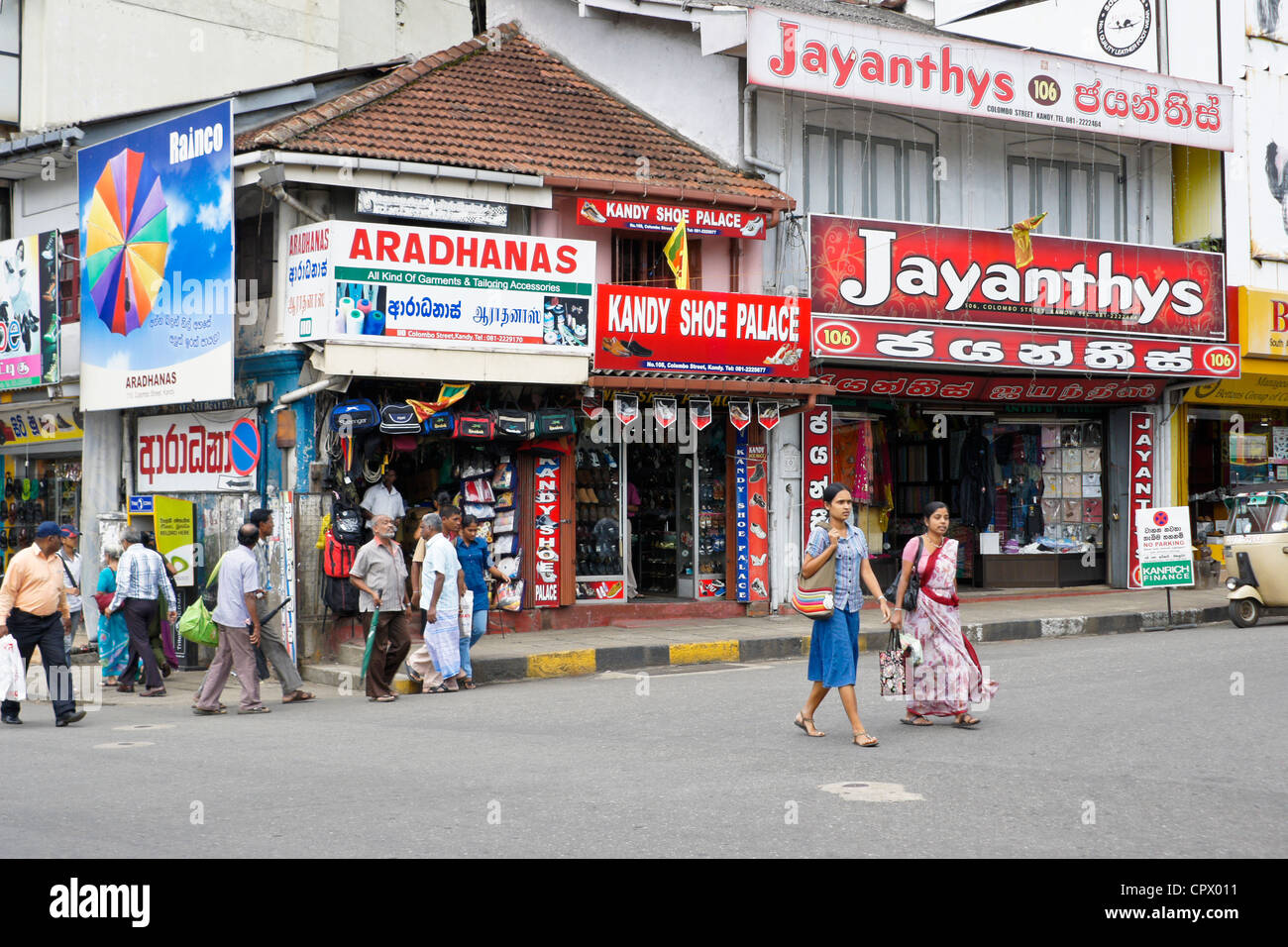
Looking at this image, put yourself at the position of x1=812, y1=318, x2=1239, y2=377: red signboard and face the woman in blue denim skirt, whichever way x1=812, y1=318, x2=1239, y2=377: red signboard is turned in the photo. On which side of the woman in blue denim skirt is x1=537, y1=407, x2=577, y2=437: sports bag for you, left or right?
right

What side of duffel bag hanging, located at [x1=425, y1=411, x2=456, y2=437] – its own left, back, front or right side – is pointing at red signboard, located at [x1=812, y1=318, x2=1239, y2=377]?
left

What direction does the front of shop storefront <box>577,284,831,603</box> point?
toward the camera

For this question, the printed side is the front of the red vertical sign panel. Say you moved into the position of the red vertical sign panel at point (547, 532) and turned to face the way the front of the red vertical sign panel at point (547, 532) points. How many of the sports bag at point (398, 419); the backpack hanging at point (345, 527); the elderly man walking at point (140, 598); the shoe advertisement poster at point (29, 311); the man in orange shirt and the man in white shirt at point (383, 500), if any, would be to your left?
0

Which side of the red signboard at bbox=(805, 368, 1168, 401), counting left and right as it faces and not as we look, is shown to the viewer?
front

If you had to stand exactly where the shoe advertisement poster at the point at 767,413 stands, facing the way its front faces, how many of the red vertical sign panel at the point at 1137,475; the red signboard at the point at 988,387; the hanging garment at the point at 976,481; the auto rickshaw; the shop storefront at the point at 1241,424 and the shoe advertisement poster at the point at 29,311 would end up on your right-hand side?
1

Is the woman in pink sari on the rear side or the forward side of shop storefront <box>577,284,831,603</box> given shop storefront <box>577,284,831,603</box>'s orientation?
on the forward side

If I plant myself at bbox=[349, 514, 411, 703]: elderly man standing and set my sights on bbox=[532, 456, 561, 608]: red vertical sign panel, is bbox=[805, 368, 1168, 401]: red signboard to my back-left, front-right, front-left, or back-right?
front-right

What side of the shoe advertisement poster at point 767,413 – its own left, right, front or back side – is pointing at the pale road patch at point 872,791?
front

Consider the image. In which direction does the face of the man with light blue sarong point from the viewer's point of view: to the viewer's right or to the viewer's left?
to the viewer's left

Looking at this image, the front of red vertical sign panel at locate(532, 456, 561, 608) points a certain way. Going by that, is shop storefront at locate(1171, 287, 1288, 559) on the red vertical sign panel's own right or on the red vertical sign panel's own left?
on the red vertical sign panel's own left

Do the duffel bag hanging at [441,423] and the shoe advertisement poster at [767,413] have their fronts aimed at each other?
no

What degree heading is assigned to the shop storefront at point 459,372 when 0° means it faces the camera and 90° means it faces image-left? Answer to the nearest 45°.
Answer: approximately 0°

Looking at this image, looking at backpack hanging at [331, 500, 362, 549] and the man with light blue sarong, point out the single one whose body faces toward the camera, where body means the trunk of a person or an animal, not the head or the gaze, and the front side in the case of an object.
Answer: the backpack hanging

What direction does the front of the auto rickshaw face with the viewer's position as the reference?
facing the viewer and to the left of the viewer

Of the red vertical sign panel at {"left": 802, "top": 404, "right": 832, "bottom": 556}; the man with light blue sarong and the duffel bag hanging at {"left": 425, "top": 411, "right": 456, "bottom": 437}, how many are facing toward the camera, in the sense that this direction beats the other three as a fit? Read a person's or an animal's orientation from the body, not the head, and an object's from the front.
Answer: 2

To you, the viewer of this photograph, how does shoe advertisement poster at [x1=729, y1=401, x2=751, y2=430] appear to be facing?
facing the viewer

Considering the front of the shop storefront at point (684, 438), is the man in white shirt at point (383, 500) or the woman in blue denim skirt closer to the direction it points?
the woman in blue denim skirt

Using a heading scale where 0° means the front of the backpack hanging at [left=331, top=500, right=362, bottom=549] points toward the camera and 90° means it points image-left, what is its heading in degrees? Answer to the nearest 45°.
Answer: approximately 0°

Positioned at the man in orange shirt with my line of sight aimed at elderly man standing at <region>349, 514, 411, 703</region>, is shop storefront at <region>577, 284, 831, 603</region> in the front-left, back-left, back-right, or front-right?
front-left

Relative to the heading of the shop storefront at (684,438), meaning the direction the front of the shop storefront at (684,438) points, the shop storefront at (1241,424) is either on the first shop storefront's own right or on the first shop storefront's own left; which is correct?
on the first shop storefront's own left

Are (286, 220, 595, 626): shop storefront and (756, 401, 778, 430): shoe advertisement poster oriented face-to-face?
no

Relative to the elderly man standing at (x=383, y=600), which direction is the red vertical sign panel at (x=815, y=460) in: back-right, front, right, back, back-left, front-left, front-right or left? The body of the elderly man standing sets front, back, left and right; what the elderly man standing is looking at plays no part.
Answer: left
